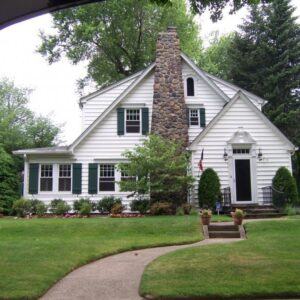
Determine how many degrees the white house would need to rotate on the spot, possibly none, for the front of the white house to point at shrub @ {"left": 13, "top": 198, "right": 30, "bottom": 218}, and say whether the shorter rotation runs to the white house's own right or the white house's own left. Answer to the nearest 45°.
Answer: approximately 90° to the white house's own right

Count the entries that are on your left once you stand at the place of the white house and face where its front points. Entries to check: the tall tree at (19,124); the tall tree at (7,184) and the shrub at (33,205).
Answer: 0

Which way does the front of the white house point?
toward the camera

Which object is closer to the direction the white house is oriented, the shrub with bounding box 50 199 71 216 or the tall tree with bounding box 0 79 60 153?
the shrub

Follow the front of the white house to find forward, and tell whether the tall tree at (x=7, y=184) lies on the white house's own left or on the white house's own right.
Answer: on the white house's own right

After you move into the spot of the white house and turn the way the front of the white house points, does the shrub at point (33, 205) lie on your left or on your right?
on your right

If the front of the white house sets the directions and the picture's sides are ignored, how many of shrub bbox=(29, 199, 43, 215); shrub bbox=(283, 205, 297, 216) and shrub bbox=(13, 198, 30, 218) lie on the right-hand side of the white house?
2

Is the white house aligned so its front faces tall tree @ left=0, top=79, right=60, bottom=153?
no

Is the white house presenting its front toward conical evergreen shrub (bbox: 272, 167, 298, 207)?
no

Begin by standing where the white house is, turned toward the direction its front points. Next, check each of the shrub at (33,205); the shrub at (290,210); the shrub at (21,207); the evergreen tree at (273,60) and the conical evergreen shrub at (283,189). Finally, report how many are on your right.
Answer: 2

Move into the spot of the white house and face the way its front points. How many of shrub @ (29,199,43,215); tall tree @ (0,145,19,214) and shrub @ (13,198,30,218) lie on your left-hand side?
0

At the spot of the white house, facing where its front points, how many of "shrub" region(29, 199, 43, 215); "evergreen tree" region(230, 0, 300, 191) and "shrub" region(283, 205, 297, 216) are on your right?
1

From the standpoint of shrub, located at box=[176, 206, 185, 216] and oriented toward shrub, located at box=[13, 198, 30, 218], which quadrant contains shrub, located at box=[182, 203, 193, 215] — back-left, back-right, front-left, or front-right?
back-right
